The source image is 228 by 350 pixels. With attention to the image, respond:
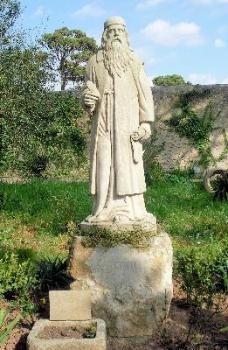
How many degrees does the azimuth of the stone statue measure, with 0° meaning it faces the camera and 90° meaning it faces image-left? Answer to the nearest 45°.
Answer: approximately 0°

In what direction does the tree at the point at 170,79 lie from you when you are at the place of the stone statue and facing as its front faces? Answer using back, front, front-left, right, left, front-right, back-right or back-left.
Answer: back

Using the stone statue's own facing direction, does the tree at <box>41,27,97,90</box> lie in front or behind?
behind

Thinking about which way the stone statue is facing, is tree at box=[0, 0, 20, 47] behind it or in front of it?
behind
